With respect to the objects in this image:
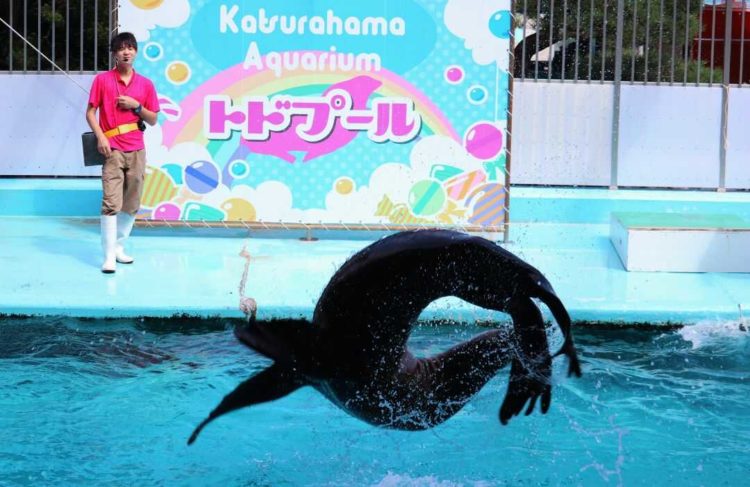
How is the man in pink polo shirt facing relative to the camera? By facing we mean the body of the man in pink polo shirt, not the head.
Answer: toward the camera

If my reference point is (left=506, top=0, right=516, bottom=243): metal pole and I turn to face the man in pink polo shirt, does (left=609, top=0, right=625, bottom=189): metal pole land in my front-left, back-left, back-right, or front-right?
back-right

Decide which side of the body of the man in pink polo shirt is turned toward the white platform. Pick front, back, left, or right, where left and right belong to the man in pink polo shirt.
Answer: left

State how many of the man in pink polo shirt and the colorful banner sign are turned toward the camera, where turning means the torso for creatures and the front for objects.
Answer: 2

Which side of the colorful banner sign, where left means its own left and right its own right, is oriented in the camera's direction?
front

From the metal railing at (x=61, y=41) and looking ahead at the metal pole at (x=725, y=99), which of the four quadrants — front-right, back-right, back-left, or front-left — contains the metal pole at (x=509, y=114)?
front-right

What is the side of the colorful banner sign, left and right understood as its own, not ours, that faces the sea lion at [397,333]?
front

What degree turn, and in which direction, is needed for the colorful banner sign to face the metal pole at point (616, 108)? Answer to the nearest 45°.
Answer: approximately 135° to its left

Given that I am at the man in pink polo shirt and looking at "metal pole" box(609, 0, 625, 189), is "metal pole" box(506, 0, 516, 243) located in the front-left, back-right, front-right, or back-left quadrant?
front-right

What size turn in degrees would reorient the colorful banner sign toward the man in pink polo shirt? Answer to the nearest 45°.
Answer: approximately 45° to its right

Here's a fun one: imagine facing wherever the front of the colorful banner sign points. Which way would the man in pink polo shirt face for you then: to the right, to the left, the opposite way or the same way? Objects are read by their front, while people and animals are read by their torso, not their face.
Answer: the same way

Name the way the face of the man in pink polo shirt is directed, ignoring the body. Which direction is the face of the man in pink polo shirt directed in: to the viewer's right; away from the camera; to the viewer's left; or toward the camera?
toward the camera
